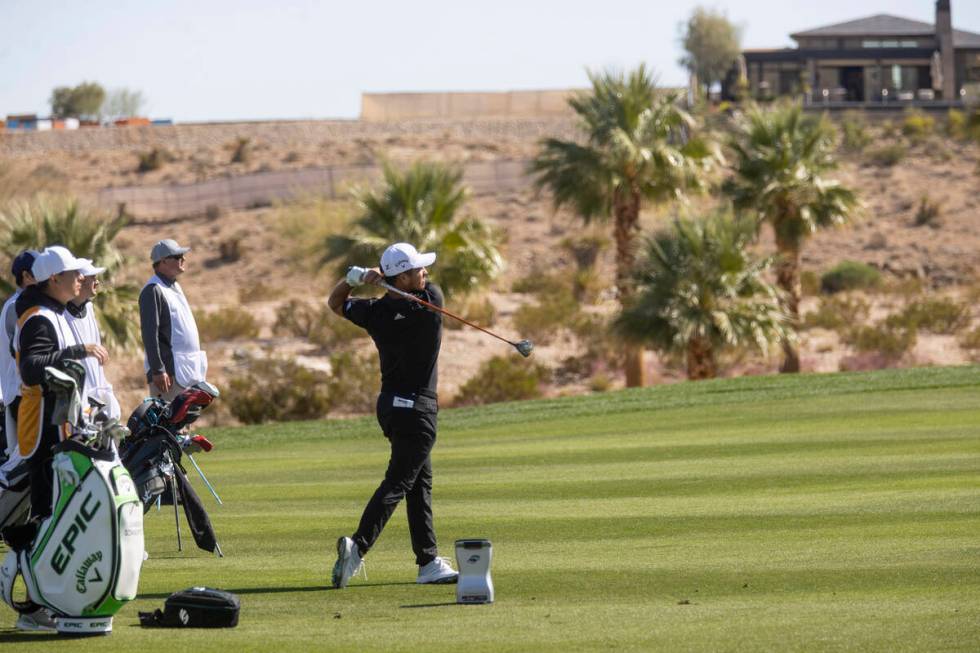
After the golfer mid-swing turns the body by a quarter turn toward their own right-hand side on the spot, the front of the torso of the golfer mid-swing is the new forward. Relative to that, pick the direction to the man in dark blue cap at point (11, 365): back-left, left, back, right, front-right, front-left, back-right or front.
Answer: back-right

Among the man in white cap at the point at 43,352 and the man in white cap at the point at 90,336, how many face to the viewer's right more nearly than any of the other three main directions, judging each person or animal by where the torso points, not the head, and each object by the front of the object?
2

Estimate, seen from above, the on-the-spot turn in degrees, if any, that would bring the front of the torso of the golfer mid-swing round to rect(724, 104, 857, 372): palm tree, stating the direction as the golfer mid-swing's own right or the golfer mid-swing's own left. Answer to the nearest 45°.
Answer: approximately 45° to the golfer mid-swing's own left

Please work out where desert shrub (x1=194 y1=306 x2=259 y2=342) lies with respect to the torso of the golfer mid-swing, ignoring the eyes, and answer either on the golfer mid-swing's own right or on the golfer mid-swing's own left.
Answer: on the golfer mid-swing's own left

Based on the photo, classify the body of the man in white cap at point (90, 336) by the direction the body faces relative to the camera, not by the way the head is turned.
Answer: to the viewer's right

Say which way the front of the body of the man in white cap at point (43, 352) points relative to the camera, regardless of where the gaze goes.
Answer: to the viewer's right

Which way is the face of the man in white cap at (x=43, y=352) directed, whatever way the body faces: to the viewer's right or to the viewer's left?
to the viewer's right

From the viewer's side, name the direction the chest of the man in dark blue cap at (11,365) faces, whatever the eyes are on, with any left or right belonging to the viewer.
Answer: facing to the right of the viewer

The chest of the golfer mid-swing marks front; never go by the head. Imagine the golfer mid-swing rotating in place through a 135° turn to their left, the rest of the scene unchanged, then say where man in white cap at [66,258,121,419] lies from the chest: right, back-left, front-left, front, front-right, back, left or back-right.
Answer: front
